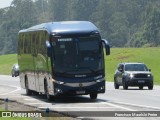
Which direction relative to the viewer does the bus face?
toward the camera
